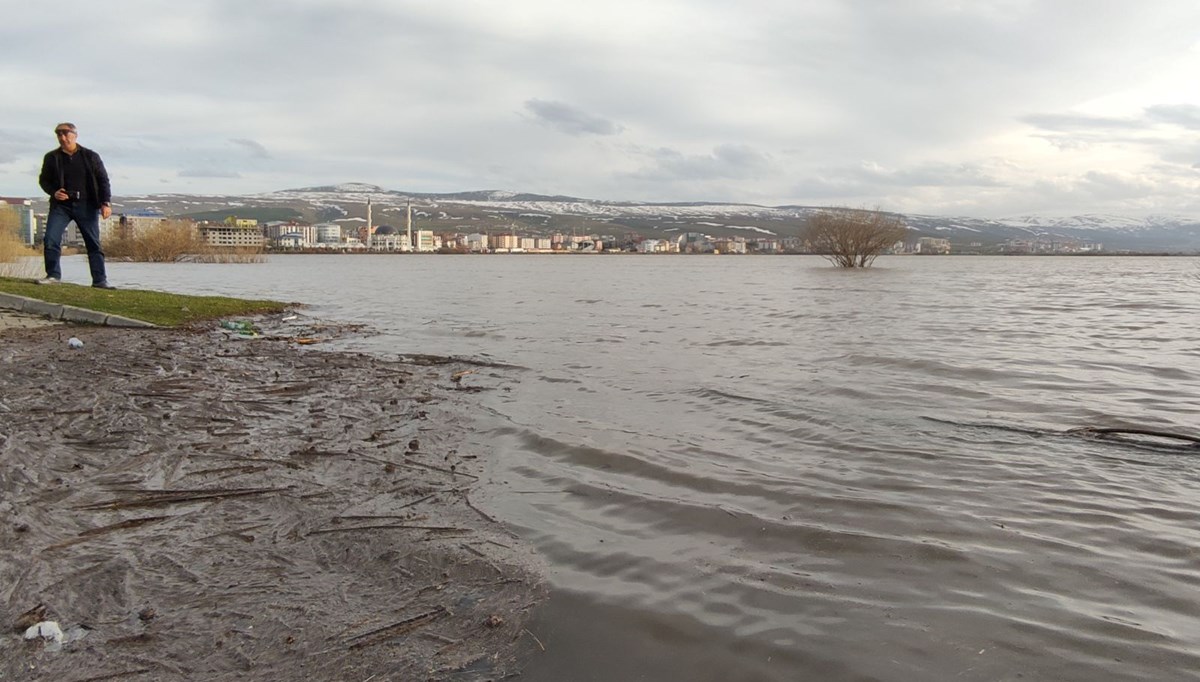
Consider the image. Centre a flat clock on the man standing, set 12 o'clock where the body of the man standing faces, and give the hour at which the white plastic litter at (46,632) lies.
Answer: The white plastic litter is roughly at 12 o'clock from the man standing.

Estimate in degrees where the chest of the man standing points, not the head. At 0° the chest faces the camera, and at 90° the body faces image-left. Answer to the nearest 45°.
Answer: approximately 0°

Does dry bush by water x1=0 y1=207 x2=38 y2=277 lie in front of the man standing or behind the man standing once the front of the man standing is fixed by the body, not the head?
behind

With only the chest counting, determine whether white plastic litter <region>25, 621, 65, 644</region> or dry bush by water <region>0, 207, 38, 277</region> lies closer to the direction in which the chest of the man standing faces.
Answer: the white plastic litter
